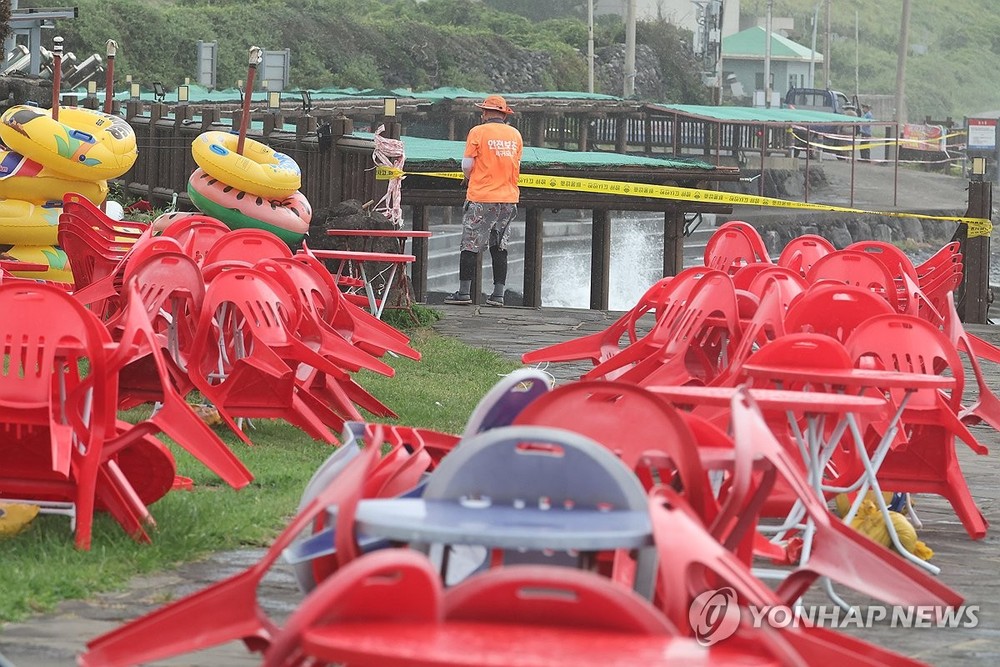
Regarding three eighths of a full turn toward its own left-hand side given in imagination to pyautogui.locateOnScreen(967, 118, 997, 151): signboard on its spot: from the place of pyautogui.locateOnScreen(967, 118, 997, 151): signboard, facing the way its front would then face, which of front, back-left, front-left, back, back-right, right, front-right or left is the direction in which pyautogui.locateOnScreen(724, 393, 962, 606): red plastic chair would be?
back-right

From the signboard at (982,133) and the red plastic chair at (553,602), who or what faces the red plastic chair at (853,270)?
the signboard

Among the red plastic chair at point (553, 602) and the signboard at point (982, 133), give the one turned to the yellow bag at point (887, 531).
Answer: the signboard

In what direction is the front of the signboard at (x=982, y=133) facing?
toward the camera

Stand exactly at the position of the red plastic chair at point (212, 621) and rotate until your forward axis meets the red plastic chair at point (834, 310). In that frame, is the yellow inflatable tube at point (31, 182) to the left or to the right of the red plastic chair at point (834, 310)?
left
